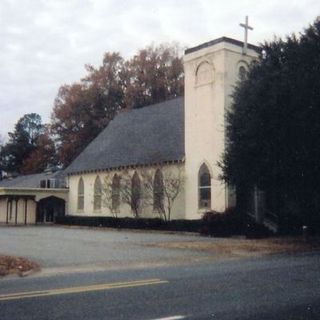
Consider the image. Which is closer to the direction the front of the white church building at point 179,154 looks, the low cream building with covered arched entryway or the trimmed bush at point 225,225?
the trimmed bush

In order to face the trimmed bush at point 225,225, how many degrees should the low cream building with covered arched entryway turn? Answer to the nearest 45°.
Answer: approximately 45° to its left

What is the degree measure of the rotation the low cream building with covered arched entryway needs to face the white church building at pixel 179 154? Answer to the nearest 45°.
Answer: approximately 45° to its left

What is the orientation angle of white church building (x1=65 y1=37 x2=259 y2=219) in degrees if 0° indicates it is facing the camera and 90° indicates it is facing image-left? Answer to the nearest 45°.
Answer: approximately 315°

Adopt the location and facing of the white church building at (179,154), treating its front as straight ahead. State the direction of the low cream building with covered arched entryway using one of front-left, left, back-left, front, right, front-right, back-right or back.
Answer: back
